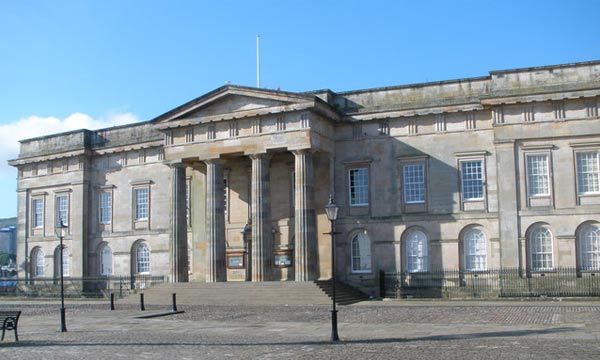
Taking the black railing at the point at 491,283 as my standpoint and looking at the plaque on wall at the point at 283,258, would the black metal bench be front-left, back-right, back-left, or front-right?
front-left

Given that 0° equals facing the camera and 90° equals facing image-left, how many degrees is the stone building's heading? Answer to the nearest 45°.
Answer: approximately 45°

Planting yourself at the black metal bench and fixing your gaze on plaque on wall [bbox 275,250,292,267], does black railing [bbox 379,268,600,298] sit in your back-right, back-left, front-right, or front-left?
front-right

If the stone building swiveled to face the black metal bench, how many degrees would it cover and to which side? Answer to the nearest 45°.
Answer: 0° — it already faces it
